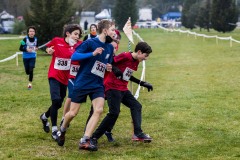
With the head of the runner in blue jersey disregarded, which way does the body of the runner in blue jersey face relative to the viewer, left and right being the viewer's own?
facing the viewer and to the right of the viewer

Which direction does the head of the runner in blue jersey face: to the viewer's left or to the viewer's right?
to the viewer's right
